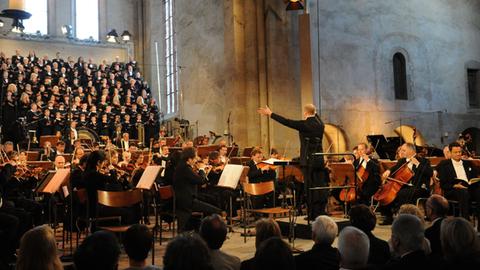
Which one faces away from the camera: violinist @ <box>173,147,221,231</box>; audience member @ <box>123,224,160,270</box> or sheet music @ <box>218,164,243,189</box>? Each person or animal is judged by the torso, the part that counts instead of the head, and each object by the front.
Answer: the audience member

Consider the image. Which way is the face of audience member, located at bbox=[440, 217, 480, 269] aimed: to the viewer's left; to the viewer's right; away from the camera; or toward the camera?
away from the camera

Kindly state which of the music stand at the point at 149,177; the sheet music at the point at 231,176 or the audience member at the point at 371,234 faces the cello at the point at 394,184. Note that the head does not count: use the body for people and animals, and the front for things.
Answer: the audience member

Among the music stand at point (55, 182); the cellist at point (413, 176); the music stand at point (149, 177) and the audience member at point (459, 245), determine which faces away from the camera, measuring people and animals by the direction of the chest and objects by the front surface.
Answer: the audience member

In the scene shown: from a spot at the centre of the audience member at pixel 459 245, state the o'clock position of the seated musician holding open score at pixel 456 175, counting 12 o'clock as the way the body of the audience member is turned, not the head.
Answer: The seated musician holding open score is roughly at 12 o'clock from the audience member.

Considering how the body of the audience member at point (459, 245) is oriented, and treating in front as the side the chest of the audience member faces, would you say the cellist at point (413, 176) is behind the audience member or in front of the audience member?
in front

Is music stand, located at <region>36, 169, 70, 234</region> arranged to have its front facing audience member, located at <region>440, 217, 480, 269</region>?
no

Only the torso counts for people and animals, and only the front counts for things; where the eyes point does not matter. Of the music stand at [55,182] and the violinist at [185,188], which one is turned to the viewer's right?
the violinist

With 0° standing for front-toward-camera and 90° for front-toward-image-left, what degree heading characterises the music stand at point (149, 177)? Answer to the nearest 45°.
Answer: approximately 45°

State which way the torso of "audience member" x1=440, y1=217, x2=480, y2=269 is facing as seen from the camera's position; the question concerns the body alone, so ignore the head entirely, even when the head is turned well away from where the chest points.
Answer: away from the camera

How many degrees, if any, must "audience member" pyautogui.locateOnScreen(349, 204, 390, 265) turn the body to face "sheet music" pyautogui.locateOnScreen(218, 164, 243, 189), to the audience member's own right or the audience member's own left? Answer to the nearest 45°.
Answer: approximately 45° to the audience member's own left

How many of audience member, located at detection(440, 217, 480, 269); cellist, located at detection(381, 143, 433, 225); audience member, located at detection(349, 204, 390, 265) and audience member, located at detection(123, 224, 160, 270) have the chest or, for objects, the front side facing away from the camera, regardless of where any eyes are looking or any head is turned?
3

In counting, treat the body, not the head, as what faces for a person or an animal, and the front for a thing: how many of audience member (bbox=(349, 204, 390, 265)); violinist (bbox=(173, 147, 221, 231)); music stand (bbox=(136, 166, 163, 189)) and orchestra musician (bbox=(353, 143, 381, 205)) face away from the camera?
1

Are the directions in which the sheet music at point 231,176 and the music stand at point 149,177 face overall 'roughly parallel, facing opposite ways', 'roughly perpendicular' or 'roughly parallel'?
roughly parallel

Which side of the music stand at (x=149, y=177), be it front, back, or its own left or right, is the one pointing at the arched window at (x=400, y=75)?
back

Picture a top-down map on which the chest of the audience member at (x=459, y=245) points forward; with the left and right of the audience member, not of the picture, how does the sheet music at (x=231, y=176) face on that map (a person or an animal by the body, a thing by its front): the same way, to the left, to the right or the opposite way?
the opposite way

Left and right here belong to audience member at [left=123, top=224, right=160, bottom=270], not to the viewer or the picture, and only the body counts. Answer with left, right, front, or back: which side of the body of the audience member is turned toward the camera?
back

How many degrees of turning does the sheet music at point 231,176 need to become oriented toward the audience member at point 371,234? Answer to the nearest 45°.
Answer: approximately 45° to its left

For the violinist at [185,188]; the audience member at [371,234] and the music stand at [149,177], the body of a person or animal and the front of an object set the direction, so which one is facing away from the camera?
the audience member

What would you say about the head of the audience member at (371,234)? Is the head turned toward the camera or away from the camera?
away from the camera

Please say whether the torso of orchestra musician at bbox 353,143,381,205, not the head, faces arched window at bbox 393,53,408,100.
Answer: no
